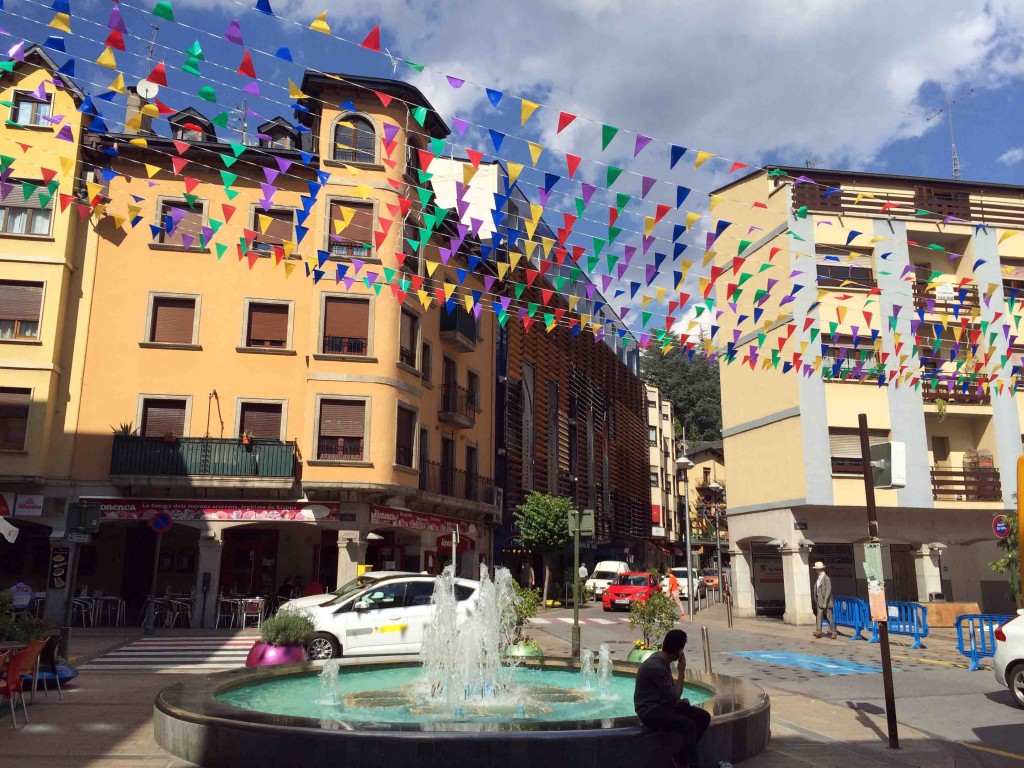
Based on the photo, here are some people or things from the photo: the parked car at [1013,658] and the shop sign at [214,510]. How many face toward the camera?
1

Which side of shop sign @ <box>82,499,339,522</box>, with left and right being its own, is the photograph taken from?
front

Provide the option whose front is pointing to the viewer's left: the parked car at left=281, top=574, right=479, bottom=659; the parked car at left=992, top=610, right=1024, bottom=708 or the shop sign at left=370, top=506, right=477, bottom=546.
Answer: the parked car at left=281, top=574, right=479, bottom=659

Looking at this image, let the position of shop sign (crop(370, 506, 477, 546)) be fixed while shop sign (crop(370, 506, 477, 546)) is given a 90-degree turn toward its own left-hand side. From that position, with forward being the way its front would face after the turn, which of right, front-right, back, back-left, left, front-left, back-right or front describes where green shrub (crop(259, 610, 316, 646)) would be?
back-right

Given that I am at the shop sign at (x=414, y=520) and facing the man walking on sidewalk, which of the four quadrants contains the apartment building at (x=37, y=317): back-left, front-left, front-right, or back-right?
back-right

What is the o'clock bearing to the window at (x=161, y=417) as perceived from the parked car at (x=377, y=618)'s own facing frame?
The window is roughly at 2 o'clock from the parked car.

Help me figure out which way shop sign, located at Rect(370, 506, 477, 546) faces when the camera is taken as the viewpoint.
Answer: facing the viewer and to the right of the viewer

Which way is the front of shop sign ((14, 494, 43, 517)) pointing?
toward the camera

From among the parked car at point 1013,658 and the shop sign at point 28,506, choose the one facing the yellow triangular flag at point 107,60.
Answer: the shop sign

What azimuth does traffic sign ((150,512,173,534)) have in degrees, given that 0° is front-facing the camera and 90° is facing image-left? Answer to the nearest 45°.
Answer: approximately 0°

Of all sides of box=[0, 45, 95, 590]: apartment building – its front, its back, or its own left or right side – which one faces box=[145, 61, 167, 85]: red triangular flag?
front

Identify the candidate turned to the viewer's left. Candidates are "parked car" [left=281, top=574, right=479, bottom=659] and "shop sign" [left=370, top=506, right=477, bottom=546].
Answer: the parked car
